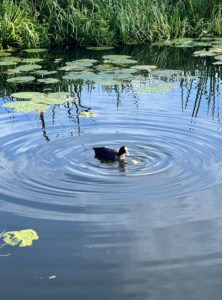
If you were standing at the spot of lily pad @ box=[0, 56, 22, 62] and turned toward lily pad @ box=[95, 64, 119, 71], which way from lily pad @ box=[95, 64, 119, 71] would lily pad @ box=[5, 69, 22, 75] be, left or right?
right

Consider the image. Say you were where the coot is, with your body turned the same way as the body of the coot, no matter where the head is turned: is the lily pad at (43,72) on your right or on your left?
on your left

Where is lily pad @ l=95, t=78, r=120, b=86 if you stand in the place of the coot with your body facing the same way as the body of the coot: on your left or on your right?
on your left

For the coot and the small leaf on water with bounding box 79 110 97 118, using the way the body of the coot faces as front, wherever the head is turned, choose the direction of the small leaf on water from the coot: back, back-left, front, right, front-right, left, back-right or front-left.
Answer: left

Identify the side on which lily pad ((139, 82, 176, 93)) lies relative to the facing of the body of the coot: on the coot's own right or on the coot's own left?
on the coot's own left

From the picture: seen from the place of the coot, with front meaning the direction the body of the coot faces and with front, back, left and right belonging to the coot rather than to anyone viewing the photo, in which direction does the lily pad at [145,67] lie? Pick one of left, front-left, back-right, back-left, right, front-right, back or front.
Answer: left

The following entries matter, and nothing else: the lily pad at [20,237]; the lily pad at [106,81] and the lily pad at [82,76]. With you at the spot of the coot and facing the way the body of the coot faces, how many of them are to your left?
2

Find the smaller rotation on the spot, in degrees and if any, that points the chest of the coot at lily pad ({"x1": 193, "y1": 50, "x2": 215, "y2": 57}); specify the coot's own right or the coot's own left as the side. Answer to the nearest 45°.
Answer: approximately 90° to the coot's own left

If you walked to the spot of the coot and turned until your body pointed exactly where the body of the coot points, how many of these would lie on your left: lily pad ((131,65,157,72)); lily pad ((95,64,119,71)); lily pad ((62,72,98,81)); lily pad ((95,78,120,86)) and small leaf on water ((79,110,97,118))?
5

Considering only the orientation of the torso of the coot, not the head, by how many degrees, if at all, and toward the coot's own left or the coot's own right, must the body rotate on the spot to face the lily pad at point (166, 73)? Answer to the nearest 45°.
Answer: approximately 90° to the coot's own left

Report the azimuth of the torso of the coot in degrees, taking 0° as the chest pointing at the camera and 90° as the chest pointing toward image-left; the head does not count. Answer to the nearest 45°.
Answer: approximately 270°

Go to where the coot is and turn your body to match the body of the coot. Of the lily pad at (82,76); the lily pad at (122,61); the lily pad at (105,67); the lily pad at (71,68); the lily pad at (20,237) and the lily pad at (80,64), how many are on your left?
5

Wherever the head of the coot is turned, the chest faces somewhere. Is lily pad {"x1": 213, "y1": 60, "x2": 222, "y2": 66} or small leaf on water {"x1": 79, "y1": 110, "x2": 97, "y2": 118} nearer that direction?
the lily pad

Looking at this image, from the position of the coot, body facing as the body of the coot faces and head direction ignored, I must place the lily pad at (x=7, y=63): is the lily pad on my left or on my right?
on my left

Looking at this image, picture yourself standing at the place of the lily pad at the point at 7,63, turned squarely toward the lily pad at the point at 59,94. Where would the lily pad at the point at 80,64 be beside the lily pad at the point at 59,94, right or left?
left

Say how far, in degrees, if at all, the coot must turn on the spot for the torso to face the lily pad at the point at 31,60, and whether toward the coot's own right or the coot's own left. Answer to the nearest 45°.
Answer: approximately 90° to the coot's own left

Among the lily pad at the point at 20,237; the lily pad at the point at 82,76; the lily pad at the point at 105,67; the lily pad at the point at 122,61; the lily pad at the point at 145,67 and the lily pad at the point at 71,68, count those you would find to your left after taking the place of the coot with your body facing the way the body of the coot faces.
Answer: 5
